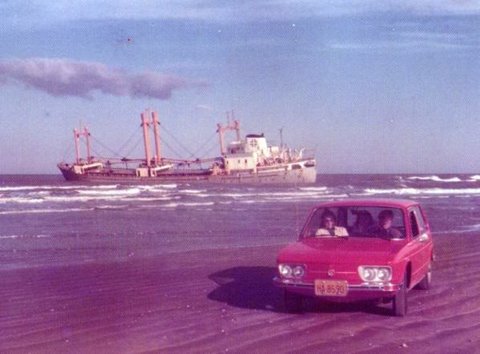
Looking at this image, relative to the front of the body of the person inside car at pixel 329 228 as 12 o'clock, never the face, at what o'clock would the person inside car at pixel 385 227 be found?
the person inside car at pixel 385 227 is roughly at 9 o'clock from the person inside car at pixel 329 228.

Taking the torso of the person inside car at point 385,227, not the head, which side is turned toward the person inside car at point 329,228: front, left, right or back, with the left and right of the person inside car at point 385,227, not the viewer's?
right

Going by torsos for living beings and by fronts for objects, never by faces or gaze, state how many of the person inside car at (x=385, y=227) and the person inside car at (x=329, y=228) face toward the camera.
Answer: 2

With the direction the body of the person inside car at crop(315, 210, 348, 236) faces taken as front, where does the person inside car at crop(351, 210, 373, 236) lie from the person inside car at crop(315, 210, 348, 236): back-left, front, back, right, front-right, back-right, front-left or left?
left

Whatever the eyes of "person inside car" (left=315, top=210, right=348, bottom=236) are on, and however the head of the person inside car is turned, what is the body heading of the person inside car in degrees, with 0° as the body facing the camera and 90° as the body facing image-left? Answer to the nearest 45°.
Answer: approximately 0°
